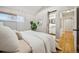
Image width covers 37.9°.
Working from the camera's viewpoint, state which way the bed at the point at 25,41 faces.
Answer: facing away from the viewer and to the right of the viewer
